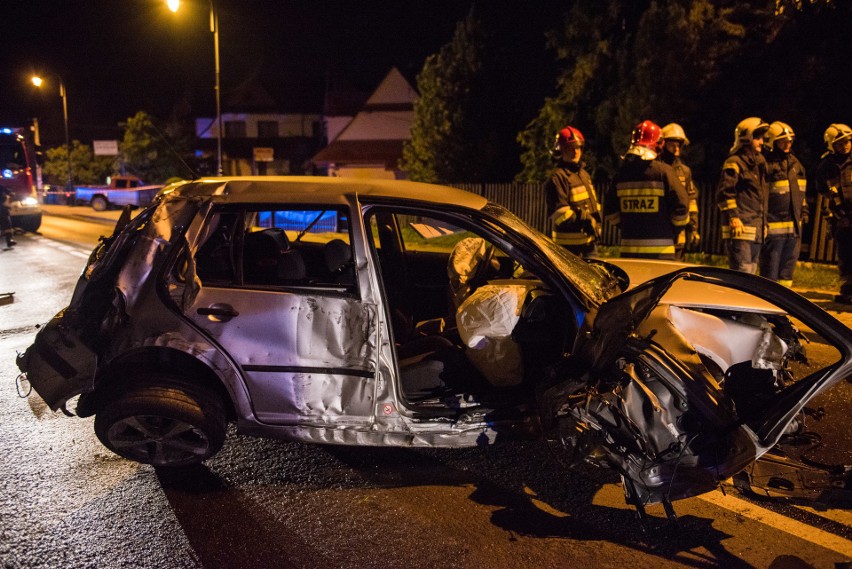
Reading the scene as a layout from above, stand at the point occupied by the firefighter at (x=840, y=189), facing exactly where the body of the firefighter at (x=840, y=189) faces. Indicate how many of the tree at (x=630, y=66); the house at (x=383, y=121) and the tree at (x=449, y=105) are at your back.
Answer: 3

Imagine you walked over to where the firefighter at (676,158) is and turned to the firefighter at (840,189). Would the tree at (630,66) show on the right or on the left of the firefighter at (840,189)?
left

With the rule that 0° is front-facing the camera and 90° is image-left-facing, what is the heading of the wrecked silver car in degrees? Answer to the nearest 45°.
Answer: approximately 270°

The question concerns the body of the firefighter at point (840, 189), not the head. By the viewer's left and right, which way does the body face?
facing the viewer and to the right of the viewer

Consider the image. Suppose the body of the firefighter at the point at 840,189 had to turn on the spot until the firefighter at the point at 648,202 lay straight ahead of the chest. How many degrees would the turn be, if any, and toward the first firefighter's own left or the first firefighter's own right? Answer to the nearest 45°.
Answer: approximately 90° to the first firefighter's own right

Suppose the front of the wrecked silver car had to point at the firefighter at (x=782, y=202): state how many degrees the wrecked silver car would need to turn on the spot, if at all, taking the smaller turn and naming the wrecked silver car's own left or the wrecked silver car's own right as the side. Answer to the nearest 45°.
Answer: approximately 45° to the wrecked silver car's own left

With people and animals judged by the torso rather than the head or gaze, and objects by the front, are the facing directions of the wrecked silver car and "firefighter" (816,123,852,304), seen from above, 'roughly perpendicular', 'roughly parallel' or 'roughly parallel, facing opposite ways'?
roughly perpendicular
